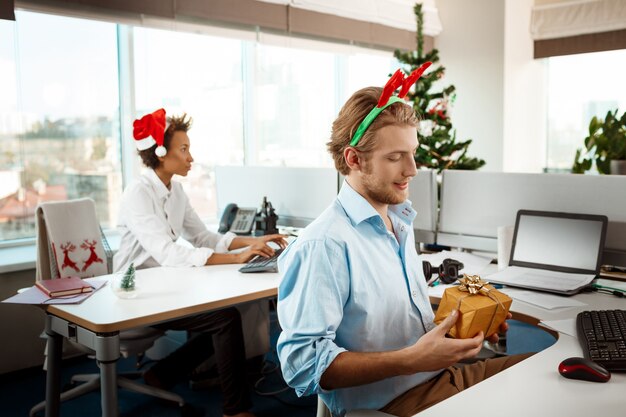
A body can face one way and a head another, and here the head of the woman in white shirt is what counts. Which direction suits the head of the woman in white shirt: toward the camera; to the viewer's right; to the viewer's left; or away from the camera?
to the viewer's right

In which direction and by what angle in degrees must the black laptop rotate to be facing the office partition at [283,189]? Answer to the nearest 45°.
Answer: approximately 90° to its right

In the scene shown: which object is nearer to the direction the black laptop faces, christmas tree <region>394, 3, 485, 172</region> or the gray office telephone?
the gray office telephone

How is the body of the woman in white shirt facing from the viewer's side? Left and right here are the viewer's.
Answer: facing to the right of the viewer

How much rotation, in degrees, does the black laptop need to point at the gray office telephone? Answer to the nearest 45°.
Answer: approximately 45° to its right

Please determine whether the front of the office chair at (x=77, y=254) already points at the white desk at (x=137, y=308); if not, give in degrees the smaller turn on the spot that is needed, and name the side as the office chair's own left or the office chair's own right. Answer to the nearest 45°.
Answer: approximately 45° to the office chair's own right

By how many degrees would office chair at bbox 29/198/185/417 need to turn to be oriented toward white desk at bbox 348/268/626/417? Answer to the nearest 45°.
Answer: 0° — it already faces it

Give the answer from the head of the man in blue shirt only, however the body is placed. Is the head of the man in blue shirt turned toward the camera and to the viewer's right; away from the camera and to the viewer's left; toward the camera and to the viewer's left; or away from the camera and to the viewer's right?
toward the camera and to the viewer's right

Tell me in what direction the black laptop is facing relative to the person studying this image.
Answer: facing the viewer and to the left of the viewer

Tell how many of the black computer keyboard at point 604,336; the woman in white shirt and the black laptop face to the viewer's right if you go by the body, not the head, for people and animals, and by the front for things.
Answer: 1
